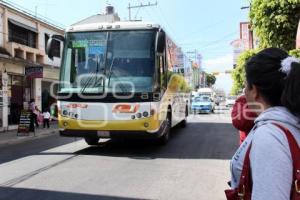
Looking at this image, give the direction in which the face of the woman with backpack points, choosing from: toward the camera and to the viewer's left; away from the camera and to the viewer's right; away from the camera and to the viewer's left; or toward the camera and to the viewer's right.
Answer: away from the camera and to the viewer's left

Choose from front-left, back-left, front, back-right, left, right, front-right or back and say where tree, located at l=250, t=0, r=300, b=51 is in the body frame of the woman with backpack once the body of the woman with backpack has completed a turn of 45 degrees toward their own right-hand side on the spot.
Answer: front-right

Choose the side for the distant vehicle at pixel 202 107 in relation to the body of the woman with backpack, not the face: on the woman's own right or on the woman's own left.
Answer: on the woman's own right

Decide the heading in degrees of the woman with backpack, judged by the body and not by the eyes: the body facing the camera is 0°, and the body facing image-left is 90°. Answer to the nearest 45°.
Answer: approximately 90°
